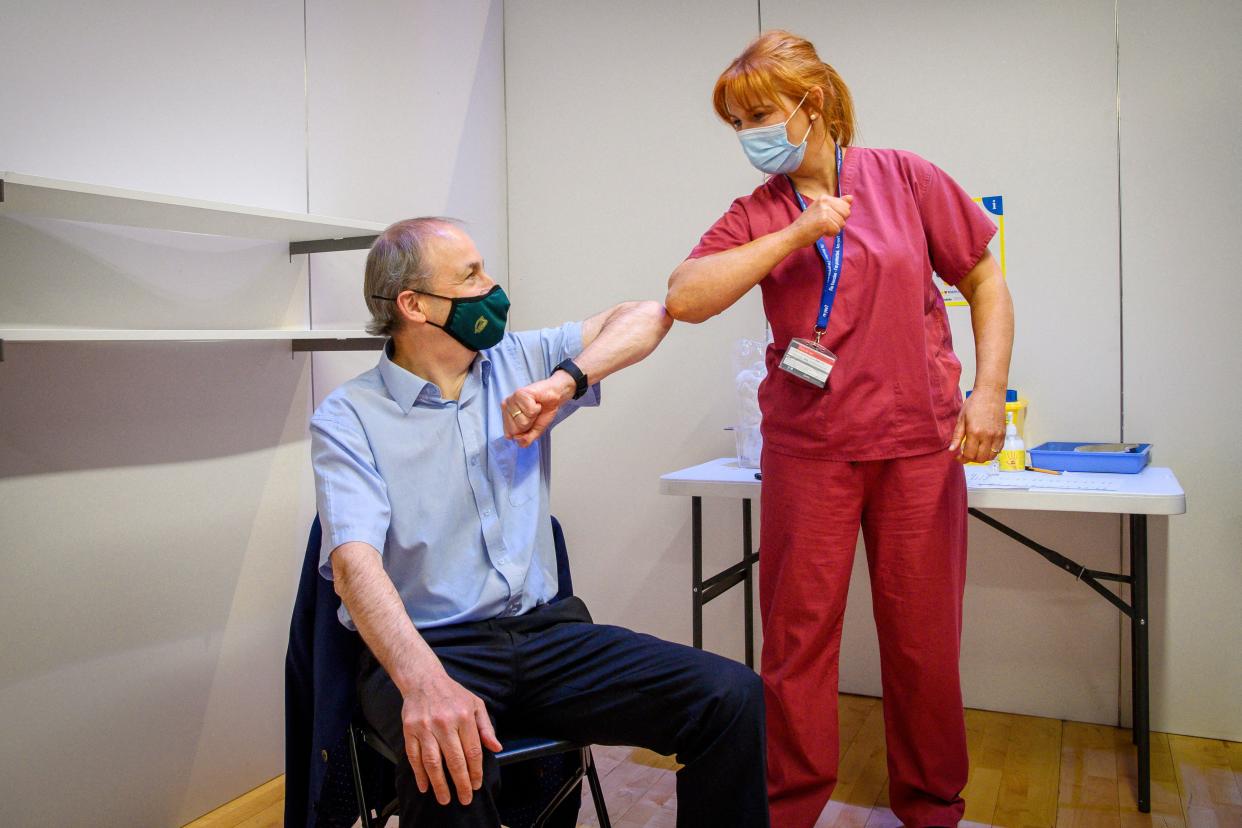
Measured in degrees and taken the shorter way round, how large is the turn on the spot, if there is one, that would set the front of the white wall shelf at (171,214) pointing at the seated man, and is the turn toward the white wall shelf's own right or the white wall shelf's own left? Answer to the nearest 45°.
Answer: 0° — it already faces them

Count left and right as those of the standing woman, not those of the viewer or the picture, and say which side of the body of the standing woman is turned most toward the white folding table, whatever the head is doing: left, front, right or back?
back

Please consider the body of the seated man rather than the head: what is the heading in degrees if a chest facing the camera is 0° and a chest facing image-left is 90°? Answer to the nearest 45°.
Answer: approximately 315°

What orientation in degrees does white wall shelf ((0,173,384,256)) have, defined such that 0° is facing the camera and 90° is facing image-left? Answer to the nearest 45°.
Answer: approximately 315°

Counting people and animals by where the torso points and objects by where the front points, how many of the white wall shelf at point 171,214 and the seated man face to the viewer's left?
0

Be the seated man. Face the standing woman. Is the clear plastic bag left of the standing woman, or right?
left

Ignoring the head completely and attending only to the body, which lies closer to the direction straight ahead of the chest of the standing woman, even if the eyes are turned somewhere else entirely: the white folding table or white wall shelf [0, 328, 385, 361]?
the white wall shelf

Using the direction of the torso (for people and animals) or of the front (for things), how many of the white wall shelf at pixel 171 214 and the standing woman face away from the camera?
0

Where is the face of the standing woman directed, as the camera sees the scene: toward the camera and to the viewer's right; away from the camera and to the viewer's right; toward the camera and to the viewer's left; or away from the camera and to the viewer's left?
toward the camera and to the viewer's left

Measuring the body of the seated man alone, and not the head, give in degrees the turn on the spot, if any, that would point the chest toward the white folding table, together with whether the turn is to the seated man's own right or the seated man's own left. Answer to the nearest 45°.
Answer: approximately 45° to the seated man's own left

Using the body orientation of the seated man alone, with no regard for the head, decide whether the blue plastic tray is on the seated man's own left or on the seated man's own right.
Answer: on the seated man's own left
